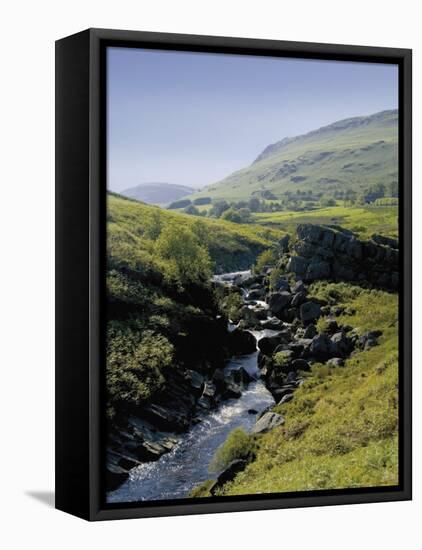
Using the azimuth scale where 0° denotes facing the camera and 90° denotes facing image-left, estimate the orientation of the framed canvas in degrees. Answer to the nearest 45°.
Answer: approximately 315°
